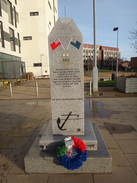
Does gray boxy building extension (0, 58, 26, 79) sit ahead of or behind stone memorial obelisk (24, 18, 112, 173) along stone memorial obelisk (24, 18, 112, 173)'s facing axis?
behind

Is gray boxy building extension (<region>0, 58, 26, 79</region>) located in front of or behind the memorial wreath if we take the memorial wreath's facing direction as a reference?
behind

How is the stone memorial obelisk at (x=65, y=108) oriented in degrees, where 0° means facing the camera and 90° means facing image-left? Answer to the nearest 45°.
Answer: approximately 0°
